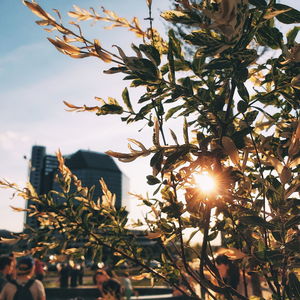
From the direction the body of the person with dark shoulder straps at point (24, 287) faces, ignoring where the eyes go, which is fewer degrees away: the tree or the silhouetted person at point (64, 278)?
the silhouetted person

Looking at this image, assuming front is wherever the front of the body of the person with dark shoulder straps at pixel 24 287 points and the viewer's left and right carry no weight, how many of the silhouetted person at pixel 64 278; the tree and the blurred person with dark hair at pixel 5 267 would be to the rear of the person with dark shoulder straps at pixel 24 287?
1

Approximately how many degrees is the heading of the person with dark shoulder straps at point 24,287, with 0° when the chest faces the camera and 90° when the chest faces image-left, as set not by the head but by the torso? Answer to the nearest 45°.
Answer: approximately 180°

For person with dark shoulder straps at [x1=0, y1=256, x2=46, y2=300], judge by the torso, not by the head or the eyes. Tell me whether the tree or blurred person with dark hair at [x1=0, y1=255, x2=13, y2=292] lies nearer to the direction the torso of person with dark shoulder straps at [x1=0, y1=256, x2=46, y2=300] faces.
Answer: the blurred person with dark hair

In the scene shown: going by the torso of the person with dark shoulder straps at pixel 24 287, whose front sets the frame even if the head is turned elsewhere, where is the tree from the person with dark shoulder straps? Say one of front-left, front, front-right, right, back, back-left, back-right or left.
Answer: back
